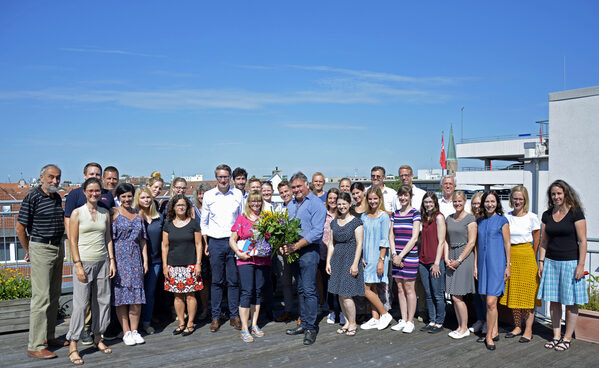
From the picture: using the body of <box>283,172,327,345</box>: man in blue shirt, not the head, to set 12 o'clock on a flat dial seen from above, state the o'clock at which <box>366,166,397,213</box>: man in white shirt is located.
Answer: The man in white shirt is roughly at 6 o'clock from the man in blue shirt.

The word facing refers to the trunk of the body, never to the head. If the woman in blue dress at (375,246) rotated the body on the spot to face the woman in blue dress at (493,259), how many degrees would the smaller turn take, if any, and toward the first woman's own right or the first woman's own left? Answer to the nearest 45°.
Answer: approximately 135° to the first woman's own left

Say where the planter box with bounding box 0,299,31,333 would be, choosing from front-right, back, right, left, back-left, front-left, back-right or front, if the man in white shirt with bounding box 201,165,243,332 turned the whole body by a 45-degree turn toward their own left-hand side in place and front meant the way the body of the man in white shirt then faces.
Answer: back-right

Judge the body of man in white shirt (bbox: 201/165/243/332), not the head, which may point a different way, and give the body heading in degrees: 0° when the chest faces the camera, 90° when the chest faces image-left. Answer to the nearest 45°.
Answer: approximately 0°

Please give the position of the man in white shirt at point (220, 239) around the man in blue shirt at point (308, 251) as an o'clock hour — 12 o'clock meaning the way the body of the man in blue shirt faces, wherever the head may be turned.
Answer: The man in white shirt is roughly at 2 o'clock from the man in blue shirt.

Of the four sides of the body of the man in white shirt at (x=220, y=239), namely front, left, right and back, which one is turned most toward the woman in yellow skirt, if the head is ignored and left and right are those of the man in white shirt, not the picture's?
left

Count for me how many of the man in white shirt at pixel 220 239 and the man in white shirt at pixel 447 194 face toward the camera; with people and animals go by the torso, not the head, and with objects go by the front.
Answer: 2

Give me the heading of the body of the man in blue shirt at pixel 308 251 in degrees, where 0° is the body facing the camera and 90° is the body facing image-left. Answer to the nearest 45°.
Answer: approximately 45°

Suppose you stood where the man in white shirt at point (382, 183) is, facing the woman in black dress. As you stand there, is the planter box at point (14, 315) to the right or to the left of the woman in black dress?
right
